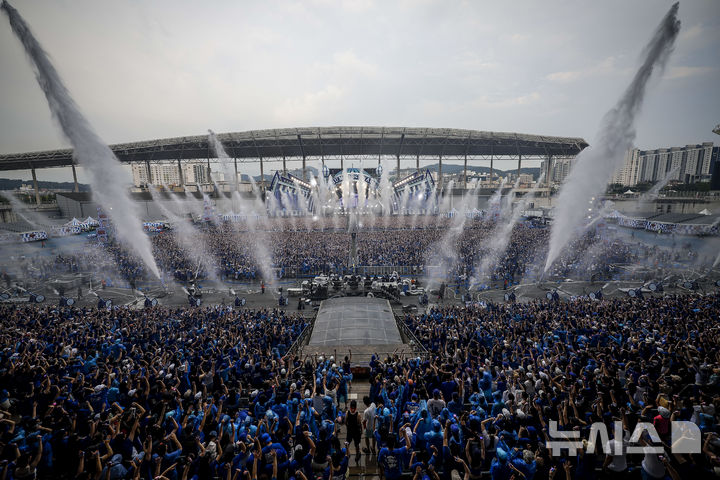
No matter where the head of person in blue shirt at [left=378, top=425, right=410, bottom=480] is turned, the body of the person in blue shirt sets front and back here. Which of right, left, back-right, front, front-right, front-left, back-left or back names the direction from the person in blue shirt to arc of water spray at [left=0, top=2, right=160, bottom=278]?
front-left

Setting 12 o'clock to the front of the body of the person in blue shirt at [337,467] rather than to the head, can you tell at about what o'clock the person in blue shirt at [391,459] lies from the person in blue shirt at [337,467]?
the person in blue shirt at [391,459] is roughly at 3 o'clock from the person in blue shirt at [337,467].

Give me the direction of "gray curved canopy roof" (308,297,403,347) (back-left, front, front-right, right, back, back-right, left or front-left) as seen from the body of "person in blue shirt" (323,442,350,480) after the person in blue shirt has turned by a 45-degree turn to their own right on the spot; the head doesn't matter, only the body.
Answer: front-left

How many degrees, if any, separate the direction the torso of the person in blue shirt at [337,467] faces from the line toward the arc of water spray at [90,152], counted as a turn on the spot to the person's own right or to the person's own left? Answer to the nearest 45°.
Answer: approximately 45° to the person's own left

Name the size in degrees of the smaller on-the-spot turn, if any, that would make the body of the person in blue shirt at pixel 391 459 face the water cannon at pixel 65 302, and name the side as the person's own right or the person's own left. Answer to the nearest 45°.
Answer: approximately 45° to the person's own left

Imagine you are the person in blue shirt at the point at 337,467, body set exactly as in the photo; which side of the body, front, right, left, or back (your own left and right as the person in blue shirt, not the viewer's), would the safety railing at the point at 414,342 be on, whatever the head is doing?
front

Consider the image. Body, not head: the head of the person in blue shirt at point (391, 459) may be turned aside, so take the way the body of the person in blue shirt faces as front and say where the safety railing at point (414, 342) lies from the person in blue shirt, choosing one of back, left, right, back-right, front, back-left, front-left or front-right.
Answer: front

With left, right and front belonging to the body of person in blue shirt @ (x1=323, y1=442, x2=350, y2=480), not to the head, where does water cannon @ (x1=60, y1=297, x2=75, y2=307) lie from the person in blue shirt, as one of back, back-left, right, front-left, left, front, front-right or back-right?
front-left

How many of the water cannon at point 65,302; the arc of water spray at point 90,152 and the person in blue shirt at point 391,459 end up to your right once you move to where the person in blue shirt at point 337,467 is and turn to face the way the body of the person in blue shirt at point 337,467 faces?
1

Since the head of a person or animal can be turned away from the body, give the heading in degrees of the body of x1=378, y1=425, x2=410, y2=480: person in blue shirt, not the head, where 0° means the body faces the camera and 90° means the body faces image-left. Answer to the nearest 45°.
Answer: approximately 180°

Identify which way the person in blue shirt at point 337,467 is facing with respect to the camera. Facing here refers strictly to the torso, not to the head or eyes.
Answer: away from the camera

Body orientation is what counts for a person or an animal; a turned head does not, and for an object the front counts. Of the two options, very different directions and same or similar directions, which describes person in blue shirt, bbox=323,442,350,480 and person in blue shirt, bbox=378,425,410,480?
same or similar directions

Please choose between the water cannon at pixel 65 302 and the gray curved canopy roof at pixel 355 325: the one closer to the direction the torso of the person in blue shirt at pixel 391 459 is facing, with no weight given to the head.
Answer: the gray curved canopy roof

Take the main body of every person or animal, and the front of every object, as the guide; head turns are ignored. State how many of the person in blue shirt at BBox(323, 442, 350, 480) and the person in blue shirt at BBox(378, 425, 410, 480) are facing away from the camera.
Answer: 2

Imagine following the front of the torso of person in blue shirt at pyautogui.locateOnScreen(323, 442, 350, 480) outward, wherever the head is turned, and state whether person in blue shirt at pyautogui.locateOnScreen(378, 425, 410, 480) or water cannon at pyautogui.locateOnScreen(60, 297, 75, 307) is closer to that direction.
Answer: the water cannon
